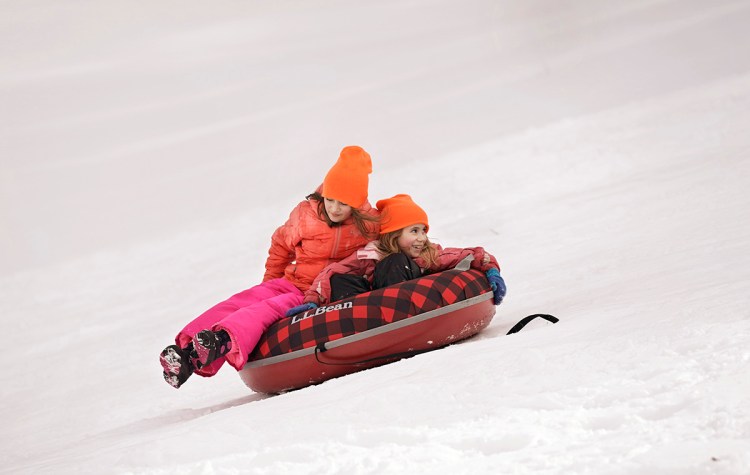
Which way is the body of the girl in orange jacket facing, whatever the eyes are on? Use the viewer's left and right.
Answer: facing the viewer and to the left of the viewer

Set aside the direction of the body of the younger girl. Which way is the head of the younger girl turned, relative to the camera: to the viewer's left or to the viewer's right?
to the viewer's right
